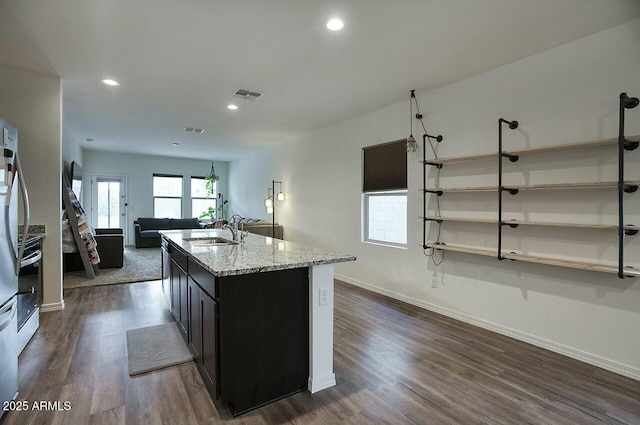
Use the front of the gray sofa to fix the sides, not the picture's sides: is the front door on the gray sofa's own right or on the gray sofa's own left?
on the gray sofa's own right

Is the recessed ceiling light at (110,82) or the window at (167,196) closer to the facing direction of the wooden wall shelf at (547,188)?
the recessed ceiling light

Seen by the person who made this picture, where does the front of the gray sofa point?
facing the viewer

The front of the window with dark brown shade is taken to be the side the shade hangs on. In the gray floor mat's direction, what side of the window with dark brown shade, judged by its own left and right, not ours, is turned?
front

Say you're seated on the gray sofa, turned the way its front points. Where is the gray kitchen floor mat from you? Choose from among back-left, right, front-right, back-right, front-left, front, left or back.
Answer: front

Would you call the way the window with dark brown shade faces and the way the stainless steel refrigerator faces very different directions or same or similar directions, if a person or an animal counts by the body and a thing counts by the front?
very different directions

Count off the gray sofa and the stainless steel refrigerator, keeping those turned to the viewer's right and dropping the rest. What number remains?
1

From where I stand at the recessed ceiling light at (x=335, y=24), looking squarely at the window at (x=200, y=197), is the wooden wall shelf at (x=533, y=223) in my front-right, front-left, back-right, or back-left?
back-right

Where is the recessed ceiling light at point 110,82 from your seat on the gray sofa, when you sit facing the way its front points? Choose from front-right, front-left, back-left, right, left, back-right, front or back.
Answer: front

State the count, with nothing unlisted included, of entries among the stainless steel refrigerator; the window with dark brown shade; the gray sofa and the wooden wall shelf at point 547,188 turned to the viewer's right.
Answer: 1

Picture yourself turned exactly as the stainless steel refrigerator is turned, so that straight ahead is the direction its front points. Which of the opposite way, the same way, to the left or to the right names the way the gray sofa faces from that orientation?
to the right

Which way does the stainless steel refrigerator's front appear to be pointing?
to the viewer's right

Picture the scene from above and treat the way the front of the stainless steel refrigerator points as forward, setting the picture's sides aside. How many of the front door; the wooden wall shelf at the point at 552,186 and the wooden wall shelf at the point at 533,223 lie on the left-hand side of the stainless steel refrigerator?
1

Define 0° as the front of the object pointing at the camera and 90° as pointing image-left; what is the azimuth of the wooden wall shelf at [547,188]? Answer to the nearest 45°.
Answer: approximately 45°

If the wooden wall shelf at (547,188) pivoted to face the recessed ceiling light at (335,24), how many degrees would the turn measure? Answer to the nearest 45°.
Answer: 0° — it already faces it

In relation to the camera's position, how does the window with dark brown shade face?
facing the viewer and to the left of the viewer

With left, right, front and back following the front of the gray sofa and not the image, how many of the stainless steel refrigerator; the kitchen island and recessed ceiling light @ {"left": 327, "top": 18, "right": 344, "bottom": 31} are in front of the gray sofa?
3

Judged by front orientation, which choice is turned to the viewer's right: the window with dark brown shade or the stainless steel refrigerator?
the stainless steel refrigerator

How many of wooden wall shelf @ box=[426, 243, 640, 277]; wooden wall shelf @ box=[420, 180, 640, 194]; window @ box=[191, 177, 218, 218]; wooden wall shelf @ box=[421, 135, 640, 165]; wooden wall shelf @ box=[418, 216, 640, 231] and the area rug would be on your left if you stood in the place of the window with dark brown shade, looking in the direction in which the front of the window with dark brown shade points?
4
